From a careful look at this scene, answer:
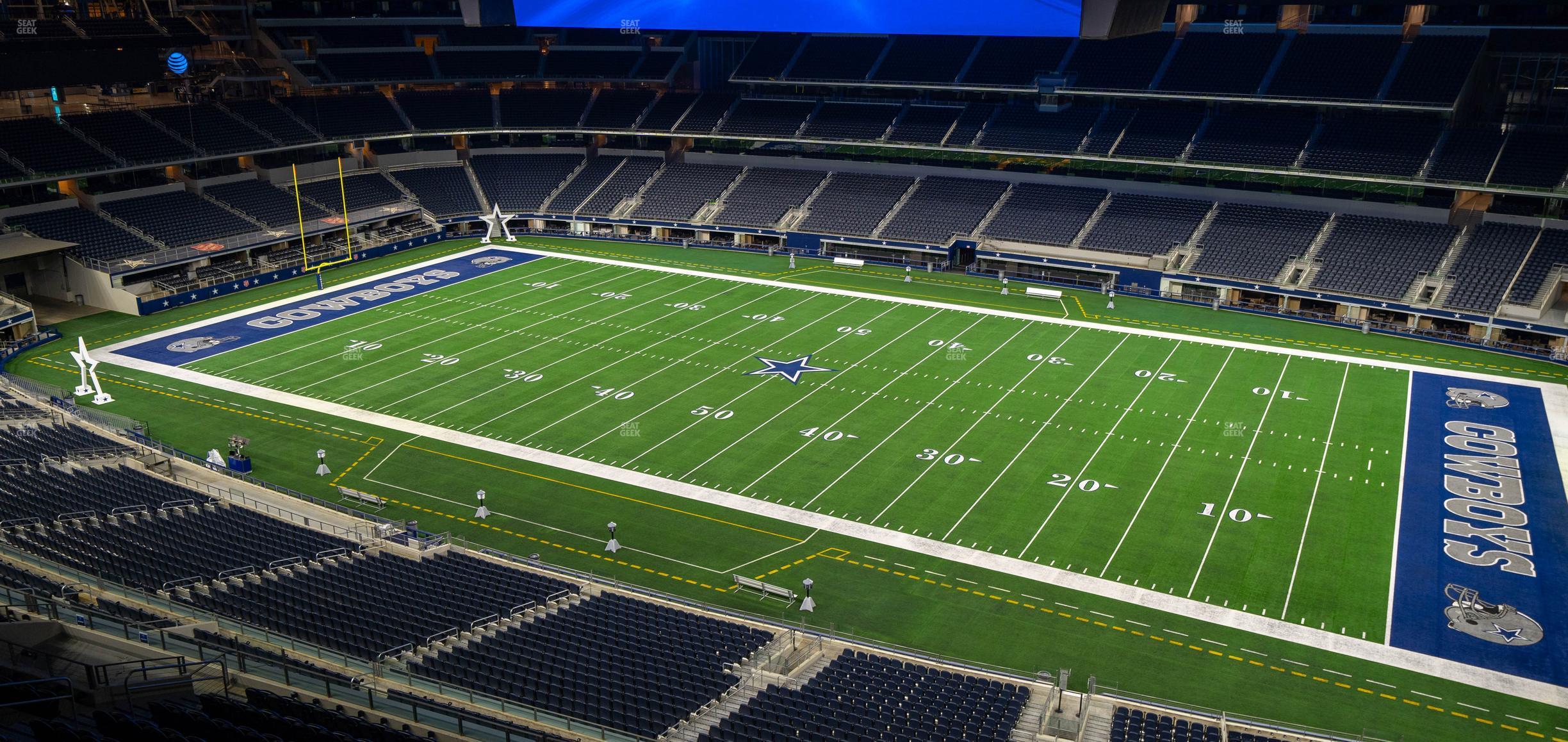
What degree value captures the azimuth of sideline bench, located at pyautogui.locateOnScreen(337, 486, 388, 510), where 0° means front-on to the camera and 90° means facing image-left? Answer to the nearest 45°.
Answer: approximately 225°

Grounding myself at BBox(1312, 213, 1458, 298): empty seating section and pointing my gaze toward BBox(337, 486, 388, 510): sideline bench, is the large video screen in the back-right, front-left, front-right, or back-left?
front-right

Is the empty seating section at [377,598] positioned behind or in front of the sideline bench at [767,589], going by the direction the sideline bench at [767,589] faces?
behind

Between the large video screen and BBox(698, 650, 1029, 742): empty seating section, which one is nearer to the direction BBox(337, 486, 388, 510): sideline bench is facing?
the large video screen

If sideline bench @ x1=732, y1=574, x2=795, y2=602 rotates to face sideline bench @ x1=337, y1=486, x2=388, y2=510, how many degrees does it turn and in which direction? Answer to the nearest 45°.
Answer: approximately 90° to its left

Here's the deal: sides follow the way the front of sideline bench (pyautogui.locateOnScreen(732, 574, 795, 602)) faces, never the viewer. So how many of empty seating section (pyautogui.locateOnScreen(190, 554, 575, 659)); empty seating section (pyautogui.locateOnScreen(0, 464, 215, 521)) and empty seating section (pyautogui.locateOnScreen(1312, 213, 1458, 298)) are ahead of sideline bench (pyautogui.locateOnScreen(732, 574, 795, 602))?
1

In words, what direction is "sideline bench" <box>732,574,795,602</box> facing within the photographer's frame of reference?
facing away from the viewer and to the right of the viewer

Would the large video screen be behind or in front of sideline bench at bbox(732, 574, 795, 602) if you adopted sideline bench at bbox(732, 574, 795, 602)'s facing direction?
in front

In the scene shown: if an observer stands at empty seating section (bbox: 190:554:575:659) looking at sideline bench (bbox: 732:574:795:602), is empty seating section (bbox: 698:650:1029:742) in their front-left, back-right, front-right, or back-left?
front-right

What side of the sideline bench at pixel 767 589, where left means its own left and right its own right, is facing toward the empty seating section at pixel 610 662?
back

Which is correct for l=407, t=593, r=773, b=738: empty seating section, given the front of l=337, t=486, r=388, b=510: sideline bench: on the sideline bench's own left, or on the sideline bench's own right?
on the sideline bench's own right

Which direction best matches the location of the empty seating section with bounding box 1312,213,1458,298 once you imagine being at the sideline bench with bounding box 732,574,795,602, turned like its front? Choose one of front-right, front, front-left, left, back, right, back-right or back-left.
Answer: front

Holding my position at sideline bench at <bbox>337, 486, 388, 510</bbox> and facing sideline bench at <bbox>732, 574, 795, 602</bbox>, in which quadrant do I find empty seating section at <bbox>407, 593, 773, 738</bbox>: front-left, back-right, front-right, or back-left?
front-right

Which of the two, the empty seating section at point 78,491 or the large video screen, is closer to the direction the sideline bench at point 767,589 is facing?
the large video screen

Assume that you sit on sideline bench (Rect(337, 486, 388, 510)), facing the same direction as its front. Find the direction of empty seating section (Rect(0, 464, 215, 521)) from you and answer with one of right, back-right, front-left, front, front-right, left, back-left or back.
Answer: back-left

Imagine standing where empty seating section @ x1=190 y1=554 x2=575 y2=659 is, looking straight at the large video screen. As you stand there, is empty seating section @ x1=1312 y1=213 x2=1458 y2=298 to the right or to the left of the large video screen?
right

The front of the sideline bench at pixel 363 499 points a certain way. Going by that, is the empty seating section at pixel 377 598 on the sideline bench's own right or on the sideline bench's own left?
on the sideline bench's own right

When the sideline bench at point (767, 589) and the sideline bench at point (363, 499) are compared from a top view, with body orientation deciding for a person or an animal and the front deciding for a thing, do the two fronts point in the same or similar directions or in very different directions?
same or similar directions

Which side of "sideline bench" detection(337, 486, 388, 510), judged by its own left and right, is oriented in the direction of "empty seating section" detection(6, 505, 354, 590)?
back
